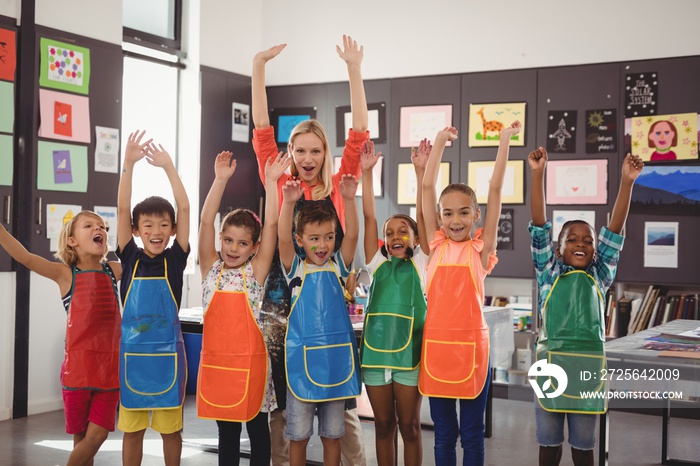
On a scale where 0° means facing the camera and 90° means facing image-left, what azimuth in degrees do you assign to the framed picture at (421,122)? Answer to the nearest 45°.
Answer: approximately 0°

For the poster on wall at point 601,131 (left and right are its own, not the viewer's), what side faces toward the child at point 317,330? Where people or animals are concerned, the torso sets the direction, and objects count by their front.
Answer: front

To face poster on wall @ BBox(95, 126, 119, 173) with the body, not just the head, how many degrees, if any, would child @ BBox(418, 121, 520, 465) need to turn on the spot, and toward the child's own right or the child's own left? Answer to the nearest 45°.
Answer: approximately 135° to the child's own right

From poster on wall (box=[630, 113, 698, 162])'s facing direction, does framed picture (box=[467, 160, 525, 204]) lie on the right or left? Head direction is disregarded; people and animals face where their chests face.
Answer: on its right

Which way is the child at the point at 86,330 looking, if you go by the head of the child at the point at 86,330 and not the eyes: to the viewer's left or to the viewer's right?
to the viewer's right

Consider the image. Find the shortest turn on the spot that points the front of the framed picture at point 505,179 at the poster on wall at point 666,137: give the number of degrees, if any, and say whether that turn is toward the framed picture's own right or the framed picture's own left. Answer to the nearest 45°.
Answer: approximately 90° to the framed picture's own left

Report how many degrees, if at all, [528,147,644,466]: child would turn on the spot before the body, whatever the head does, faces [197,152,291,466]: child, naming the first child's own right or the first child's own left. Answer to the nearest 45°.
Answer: approximately 90° to the first child's own right

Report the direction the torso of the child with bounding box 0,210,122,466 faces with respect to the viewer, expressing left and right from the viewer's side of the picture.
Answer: facing the viewer and to the right of the viewer

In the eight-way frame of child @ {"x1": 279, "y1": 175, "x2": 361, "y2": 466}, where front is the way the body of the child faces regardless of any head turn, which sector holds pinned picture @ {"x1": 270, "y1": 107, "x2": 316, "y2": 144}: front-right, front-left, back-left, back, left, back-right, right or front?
back

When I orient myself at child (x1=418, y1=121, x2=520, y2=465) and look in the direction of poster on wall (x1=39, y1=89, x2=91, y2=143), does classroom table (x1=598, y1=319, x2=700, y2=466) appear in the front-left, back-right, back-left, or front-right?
back-right
